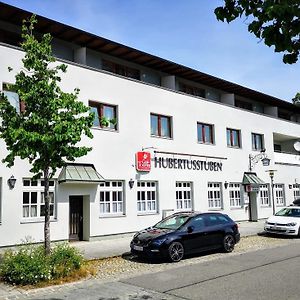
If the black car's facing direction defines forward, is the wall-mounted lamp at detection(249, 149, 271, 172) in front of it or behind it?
behind

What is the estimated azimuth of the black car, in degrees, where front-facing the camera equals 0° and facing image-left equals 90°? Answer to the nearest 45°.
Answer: approximately 45°

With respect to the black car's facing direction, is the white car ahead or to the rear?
to the rear

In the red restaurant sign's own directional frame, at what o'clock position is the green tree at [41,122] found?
The green tree is roughly at 2 o'clock from the red restaurant sign.

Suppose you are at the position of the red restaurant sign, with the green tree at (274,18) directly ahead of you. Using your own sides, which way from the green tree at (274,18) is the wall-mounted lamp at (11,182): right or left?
right

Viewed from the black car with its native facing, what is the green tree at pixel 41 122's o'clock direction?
The green tree is roughly at 12 o'clock from the black car.

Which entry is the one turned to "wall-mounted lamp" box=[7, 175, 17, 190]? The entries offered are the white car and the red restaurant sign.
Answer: the white car

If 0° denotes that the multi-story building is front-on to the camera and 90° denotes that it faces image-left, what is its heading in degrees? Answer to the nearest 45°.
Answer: approximately 315°

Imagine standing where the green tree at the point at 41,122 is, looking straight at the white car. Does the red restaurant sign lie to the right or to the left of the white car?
left

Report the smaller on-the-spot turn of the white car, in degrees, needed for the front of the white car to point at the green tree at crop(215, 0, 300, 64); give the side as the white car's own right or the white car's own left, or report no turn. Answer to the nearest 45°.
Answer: approximately 45° to the white car's own left

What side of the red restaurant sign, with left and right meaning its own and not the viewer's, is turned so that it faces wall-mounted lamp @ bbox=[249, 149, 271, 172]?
left

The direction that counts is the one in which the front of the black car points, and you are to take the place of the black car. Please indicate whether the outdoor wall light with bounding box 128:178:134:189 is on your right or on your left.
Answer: on your right
